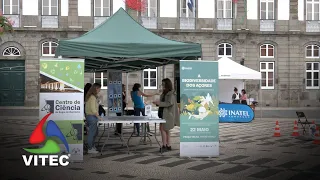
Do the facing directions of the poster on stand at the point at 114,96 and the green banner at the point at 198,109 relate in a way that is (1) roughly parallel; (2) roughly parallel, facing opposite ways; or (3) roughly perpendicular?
roughly parallel

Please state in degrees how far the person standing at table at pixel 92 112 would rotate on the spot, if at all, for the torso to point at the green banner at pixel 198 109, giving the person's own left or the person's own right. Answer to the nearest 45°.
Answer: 0° — they already face it

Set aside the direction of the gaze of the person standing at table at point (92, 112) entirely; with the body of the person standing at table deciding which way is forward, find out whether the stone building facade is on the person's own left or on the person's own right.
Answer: on the person's own left

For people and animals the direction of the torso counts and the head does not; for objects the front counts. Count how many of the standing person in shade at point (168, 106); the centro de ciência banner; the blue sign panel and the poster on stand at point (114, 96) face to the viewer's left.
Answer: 1

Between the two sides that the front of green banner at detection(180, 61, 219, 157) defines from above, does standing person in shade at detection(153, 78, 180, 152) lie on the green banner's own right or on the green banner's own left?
on the green banner's own right

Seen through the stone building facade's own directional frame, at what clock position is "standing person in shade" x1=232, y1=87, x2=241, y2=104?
The standing person in shade is roughly at 12 o'clock from the stone building facade.

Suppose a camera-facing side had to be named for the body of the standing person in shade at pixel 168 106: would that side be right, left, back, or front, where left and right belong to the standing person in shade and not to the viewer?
left

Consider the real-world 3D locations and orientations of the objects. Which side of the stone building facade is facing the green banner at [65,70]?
front

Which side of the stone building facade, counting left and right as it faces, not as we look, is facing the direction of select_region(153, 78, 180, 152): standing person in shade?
front

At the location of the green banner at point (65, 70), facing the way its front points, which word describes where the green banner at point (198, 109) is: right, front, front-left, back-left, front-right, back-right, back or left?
left

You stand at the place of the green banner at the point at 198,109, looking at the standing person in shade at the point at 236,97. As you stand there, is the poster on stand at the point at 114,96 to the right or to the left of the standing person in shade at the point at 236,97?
left

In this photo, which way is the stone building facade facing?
toward the camera

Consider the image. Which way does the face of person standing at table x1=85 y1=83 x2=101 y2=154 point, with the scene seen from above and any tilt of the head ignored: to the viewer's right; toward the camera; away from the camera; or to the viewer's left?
to the viewer's right

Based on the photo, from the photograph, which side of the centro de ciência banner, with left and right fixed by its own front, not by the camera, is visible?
front

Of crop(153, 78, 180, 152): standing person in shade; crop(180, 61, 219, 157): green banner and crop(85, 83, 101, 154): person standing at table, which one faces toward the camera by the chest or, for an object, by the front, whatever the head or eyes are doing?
the green banner

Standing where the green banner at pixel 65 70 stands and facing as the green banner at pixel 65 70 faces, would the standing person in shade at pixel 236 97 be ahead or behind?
behind
